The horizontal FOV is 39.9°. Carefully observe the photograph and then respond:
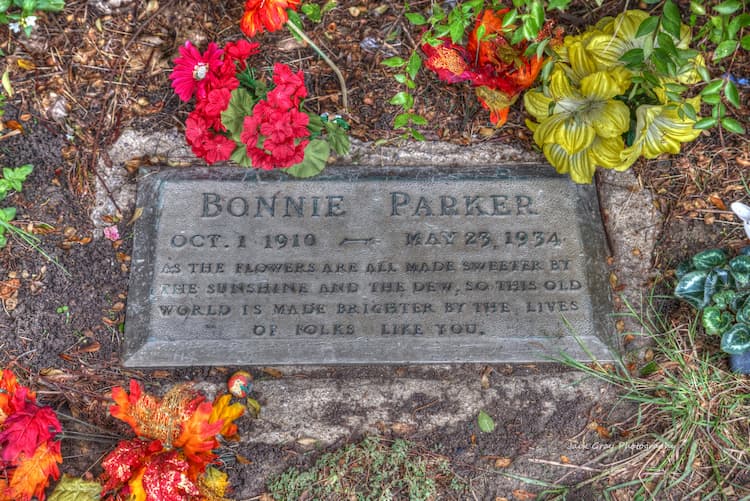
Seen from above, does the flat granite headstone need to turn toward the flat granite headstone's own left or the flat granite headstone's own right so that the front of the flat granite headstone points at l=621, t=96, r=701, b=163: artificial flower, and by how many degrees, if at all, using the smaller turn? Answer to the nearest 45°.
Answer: approximately 90° to the flat granite headstone's own left

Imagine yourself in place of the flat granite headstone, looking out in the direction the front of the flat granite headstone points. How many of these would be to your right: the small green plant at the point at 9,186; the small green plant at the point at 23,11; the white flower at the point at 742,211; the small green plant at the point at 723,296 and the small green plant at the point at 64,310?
3

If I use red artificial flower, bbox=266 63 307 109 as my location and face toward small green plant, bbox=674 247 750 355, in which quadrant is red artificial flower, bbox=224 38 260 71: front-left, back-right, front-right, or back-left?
back-left

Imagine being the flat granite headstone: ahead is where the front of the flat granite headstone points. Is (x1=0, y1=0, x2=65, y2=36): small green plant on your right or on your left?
on your right

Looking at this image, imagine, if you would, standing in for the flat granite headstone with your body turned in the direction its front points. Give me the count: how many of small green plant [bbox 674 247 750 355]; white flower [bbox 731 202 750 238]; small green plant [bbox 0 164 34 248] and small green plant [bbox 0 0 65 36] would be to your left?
2

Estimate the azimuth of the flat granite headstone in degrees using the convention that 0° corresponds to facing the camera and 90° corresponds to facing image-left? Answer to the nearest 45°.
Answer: approximately 0°

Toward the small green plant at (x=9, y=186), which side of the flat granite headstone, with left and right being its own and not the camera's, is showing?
right

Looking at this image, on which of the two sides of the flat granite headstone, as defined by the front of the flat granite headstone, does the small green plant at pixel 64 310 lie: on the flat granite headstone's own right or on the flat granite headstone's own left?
on the flat granite headstone's own right
